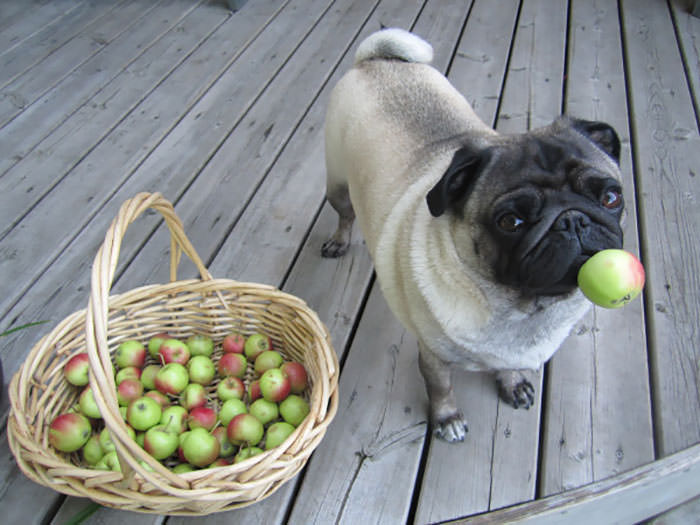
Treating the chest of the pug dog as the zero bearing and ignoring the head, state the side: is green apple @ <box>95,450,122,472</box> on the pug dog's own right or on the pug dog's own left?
on the pug dog's own right

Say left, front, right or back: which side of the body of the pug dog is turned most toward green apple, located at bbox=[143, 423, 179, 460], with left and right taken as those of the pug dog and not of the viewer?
right

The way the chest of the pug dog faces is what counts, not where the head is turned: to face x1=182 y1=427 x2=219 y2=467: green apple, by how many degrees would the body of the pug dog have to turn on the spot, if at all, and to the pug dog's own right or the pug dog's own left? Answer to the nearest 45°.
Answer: approximately 90° to the pug dog's own right

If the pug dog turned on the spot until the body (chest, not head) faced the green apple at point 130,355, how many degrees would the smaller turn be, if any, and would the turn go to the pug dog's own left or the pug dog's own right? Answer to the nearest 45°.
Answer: approximately 135° to the pug dog's own right

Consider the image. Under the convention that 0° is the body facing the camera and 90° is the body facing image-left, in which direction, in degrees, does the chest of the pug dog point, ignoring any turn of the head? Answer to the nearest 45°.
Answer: approximately 315°
